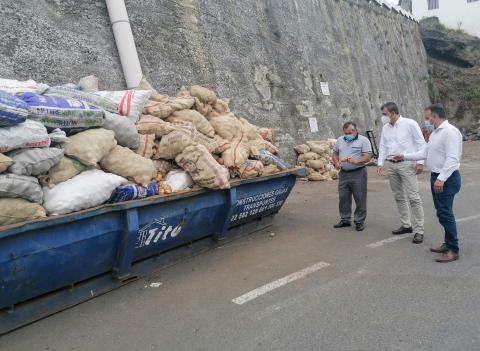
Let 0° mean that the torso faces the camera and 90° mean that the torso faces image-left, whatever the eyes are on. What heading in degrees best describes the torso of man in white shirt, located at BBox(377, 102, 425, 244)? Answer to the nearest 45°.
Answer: approximately 45°

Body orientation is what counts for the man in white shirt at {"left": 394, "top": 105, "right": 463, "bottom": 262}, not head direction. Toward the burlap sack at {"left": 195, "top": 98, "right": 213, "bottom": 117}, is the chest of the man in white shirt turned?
yes

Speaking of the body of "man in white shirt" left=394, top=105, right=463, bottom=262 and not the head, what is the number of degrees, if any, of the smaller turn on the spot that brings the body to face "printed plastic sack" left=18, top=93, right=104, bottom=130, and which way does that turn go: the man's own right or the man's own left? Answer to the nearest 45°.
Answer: approximately 45° to the man's own left

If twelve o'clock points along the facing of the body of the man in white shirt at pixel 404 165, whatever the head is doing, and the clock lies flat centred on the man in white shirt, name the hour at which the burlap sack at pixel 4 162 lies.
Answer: The burlap sack is roughly at 12 o'clock from the man in white shirt.

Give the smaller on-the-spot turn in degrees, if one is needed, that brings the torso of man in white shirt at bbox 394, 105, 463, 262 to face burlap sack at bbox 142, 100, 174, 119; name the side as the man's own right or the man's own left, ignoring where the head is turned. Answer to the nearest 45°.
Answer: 0° — they already face it

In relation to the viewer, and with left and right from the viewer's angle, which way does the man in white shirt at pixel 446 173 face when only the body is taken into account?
facing to the left of the viewer

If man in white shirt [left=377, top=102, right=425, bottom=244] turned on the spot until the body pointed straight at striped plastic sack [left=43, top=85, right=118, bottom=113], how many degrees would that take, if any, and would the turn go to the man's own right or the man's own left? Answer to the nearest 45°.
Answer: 0° — they already face it
